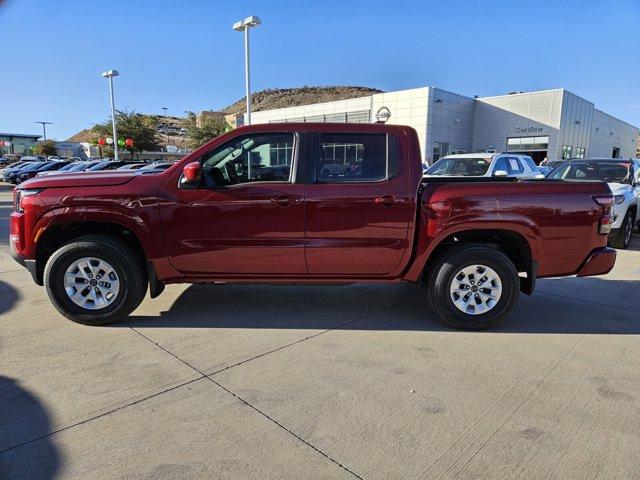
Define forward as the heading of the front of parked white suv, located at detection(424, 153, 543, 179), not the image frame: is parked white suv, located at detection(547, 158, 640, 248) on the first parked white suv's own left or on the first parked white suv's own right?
on the first parked white suv's own left

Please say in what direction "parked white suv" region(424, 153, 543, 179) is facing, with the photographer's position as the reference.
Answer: facing the viewer and to the left of the viewer

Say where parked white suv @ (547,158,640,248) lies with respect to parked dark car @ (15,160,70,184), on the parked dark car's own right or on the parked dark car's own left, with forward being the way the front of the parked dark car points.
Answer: on the parked dark car's own left

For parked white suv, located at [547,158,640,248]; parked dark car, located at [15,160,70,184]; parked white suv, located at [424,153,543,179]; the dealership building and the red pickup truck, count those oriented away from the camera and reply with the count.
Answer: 0

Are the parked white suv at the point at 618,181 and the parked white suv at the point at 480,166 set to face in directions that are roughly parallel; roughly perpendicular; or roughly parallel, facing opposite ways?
roughly parallel

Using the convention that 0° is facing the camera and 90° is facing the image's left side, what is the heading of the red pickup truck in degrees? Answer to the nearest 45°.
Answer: approximately 90°

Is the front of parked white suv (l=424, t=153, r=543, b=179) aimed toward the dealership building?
no

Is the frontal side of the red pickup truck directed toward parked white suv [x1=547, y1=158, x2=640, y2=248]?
no

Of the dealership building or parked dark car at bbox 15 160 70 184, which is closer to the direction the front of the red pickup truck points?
the parked dark car

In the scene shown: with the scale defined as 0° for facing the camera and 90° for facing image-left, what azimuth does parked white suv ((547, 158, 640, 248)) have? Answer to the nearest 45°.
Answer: approximately 45°

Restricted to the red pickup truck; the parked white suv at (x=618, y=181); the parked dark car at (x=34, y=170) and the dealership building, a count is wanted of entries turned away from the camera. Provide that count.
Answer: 0

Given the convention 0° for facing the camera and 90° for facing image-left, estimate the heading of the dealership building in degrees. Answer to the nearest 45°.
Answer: approximately 45°

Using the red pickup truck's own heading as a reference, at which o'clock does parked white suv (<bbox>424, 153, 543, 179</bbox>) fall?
The parked white suv is roughly at 4 o'clock from the red pickup truck.

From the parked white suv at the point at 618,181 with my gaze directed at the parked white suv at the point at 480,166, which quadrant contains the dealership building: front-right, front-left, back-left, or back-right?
front-right
